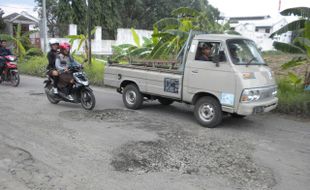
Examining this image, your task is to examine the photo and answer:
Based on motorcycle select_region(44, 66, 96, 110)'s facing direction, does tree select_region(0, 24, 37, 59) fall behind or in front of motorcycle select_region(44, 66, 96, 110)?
behind

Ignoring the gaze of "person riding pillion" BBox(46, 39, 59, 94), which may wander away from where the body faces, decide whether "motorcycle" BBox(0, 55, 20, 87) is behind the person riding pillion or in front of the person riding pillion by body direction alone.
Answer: behind

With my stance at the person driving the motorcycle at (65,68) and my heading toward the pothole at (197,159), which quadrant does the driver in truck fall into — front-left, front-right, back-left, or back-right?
front-left

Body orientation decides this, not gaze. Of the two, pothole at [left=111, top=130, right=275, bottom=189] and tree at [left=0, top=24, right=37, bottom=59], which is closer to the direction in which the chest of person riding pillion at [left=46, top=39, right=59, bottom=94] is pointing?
the pothole

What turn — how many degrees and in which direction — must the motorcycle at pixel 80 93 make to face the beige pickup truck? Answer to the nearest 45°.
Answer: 0° — it already faces it

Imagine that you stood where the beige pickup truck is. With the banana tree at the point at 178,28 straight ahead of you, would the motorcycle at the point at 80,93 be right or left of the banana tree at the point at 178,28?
left

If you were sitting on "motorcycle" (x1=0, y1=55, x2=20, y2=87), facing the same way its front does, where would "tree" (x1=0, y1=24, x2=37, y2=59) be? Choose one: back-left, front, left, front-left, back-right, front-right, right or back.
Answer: back-left

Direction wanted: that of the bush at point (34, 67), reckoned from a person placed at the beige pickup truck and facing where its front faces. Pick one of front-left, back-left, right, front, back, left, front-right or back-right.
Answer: back

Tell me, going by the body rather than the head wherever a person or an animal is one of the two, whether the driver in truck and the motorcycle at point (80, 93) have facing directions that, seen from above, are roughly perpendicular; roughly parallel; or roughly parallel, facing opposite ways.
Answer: roughly parallel

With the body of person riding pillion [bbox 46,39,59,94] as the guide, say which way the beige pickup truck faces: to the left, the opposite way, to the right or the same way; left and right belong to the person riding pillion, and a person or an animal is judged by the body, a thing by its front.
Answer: the same way

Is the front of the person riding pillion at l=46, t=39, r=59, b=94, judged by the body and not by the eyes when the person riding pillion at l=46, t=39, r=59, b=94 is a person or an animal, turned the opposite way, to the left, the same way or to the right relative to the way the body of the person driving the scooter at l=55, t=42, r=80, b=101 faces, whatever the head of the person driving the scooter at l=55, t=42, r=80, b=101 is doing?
the same way

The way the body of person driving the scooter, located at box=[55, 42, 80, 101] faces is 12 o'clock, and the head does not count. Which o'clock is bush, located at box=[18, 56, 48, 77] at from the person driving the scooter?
The bush is roughly at 7 o'clock from the person driving the scooter.

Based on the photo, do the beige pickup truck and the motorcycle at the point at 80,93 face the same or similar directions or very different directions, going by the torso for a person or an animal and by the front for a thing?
same or similar directions

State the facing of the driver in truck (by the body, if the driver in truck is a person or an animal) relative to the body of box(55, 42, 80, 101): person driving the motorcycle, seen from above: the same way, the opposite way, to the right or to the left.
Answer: the same way

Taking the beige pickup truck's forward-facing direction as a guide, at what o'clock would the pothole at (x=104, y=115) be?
The pothole is roughly at 5 o'clock from the beige pickup truck.

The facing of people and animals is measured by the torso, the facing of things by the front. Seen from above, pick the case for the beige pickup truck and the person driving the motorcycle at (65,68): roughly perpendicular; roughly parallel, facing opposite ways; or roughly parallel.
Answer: roughly parallel

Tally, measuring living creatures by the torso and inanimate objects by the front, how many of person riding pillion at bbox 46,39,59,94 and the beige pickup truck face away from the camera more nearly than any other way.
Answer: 0

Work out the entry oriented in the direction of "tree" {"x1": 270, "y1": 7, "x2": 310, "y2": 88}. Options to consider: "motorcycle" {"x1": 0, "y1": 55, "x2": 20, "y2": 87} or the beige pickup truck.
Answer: the motorcycle

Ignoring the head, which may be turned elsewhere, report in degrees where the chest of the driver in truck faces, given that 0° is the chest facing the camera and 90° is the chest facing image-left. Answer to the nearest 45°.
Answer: approximately 315°

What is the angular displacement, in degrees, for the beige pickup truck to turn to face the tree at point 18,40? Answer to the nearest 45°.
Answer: approximately 180°

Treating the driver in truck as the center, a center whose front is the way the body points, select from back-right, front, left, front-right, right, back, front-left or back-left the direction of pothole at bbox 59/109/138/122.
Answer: back-right

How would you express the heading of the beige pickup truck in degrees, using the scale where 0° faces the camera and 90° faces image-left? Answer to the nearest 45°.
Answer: approximately 315°
